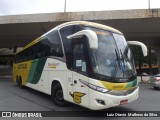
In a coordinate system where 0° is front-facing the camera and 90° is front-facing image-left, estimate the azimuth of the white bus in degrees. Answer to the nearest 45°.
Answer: approximately 315°
